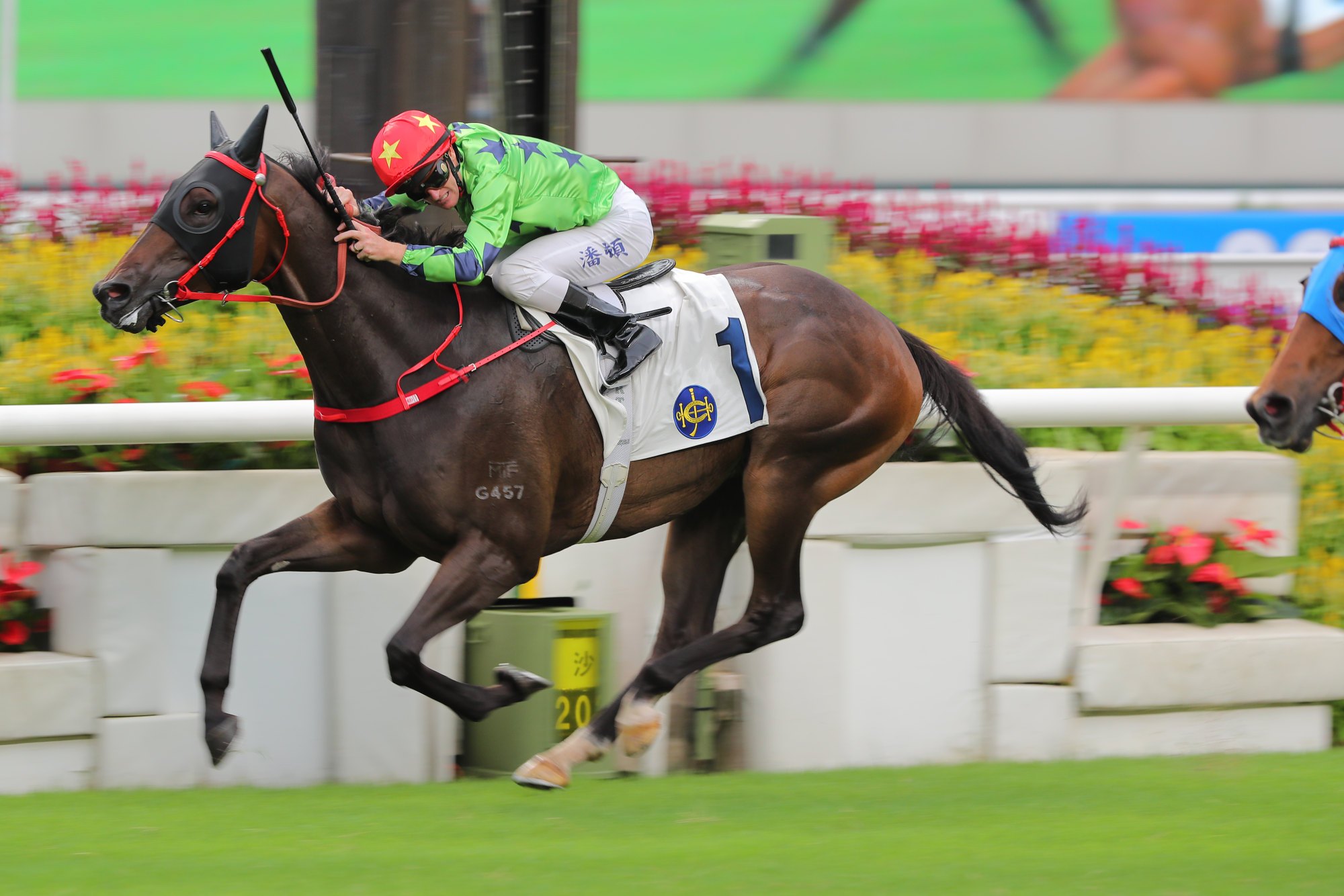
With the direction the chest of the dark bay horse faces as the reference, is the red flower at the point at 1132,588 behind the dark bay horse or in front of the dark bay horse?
behind

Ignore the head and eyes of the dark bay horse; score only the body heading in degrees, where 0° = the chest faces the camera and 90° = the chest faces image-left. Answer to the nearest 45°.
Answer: approximately 90°

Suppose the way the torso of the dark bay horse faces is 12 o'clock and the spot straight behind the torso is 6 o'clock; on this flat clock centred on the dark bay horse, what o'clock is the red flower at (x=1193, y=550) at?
The red flower is roughly at 5 o'clock from the dark bay horse.

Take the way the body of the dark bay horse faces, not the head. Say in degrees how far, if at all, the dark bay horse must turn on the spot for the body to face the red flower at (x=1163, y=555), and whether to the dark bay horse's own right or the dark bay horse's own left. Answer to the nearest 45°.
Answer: approximately 135° to the dark bay horse's own right

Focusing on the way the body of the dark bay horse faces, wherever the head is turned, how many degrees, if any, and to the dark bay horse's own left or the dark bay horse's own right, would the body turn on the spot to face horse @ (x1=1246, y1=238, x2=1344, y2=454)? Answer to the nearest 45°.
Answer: approximately 180°

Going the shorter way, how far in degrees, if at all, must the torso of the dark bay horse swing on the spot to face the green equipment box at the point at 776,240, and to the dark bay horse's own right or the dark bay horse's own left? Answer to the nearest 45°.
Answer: approximately 135° to the dark bay horse's own right

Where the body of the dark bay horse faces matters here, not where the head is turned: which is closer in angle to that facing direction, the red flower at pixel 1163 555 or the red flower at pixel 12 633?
the red flower at pixel 12 633

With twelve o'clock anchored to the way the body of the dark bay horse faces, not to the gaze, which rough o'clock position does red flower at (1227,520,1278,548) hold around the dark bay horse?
The red flower is roughly at 5 o'clock from the dark bay horse.
